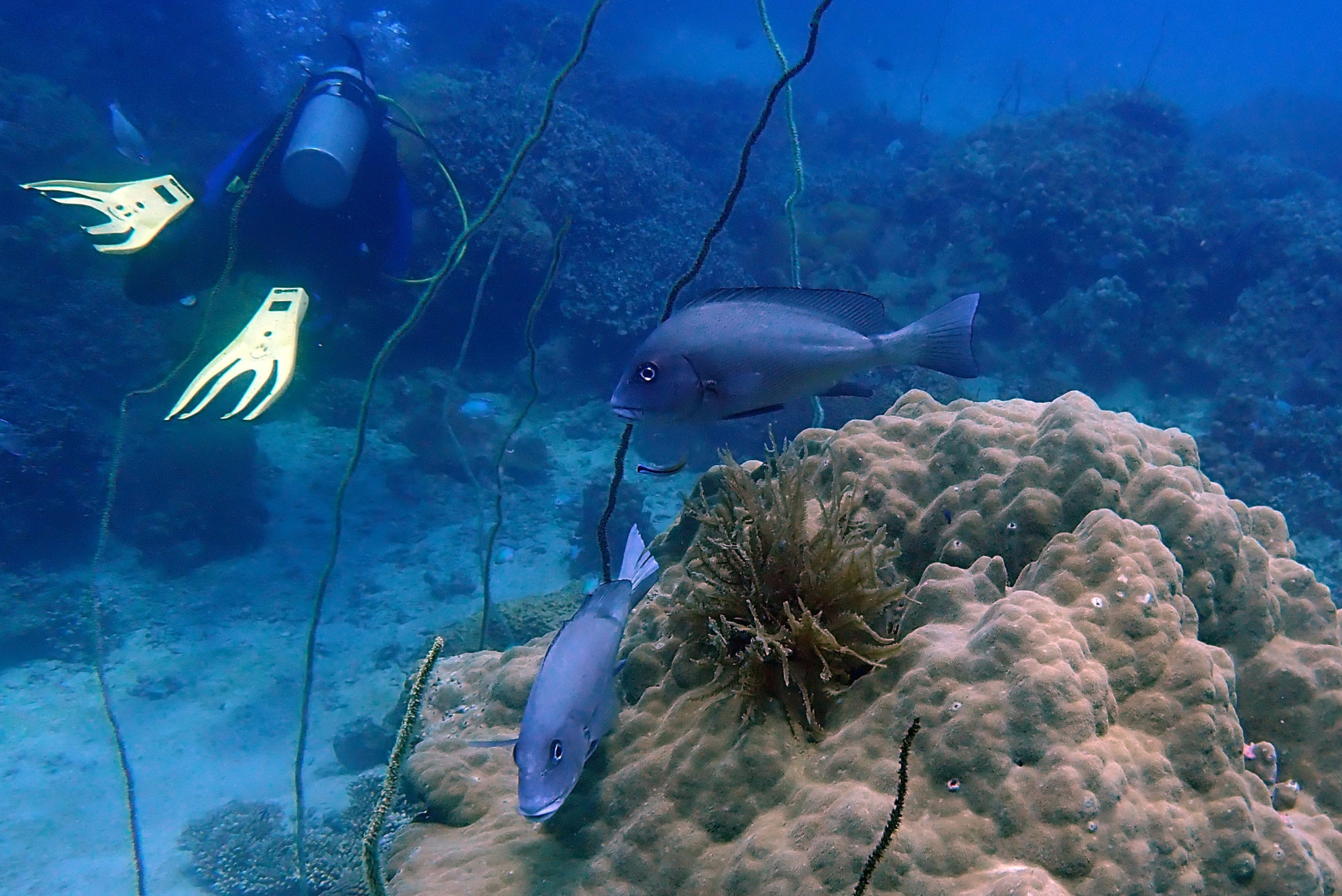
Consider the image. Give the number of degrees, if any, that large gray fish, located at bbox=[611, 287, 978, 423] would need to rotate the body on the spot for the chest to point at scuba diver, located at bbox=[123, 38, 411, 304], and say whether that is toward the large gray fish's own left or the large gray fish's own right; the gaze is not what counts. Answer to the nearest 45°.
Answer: approximately 45° to the large gray fish's own right

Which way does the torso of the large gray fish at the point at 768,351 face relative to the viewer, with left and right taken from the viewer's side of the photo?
facing to the left of the viewer

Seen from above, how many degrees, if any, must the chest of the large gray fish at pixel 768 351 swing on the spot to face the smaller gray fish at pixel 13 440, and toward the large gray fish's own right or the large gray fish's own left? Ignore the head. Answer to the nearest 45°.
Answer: approximately 45° to the large gray fish's own right

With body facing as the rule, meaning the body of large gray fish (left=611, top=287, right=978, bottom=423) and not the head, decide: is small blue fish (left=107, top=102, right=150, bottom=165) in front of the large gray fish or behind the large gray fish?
in front
